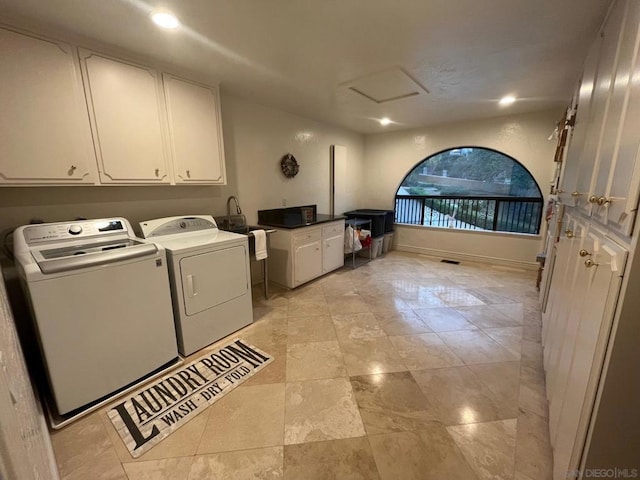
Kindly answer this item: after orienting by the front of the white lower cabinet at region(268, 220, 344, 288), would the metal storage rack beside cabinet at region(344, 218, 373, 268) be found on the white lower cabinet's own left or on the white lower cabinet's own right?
on the white lower cabinet's own left

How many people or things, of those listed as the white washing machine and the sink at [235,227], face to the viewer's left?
0

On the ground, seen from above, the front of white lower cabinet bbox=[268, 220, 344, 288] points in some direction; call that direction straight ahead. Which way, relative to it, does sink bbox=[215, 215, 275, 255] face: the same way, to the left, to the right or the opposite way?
the same way

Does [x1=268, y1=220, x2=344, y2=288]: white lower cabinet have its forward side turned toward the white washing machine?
no

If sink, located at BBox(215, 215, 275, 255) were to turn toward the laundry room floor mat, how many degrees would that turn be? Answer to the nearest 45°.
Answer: approximately 45° to its right

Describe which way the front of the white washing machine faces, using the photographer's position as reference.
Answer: facing the viewer and to the right of the viewer

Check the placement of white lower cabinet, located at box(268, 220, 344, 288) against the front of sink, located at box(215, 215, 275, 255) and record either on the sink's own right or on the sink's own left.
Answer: on the sink's own left

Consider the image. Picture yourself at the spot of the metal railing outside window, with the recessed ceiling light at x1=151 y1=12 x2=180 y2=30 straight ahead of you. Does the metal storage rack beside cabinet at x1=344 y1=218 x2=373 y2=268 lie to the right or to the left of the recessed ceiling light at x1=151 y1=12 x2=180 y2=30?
right

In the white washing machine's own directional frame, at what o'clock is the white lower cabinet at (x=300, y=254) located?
The white lower cabinet is roughly at 10 o'clock from the white washing machine.

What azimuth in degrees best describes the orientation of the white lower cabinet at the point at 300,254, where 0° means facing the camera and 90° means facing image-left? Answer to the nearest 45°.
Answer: approximately 315°

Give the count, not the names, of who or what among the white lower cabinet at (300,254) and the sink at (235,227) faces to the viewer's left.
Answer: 0

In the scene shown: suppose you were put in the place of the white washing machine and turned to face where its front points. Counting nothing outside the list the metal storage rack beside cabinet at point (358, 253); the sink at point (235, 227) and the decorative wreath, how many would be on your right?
0

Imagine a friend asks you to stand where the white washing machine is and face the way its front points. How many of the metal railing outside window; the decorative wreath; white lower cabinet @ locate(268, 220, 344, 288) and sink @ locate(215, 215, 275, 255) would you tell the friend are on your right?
0

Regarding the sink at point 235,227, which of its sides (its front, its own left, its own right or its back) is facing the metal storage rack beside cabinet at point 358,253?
left

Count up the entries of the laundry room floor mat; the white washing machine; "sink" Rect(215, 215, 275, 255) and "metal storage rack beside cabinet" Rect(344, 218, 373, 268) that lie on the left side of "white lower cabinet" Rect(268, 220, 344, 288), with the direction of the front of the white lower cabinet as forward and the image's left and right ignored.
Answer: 1

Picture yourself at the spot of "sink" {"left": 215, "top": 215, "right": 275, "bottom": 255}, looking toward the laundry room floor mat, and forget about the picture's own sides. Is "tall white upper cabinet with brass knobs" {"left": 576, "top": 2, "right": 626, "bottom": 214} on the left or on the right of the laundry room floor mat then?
left

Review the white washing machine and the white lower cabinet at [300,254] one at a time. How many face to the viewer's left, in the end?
0
